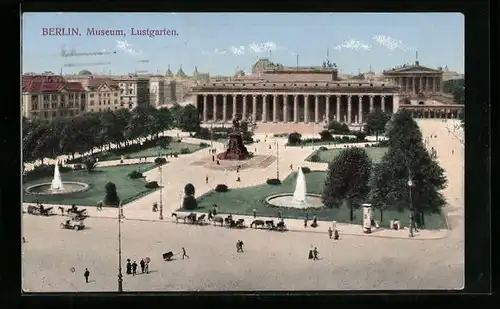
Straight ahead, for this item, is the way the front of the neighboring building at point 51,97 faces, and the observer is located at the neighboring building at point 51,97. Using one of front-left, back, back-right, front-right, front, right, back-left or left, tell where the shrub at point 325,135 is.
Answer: front-left

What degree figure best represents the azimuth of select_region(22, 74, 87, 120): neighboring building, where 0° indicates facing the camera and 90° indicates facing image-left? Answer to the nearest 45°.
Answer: approximately 315°

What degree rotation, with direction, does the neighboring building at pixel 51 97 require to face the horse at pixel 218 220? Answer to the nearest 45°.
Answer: approximately 45° to its left

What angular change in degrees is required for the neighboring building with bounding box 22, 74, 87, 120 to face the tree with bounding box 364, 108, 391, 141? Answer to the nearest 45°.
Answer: approximately 45° to its left

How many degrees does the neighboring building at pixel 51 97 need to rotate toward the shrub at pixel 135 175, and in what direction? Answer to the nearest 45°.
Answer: approximately 45° to its left

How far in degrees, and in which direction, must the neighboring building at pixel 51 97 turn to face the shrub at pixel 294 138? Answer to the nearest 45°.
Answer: approximately 45° to its left
